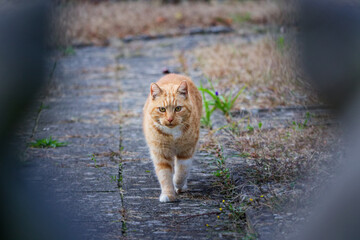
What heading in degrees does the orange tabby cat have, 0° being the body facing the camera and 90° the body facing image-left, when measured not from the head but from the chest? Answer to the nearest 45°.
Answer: approximately 0°

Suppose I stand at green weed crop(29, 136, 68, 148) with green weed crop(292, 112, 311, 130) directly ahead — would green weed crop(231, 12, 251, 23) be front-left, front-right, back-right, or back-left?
front-left

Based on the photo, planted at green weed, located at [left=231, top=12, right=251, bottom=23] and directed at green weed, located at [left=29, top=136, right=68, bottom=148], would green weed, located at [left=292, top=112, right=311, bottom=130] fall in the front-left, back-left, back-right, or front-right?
front-left

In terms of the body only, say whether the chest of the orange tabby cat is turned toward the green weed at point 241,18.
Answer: no

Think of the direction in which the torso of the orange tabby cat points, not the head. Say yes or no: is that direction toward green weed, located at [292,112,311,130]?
no

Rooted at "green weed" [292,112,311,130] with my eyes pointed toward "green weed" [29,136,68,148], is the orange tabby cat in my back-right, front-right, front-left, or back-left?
front-left

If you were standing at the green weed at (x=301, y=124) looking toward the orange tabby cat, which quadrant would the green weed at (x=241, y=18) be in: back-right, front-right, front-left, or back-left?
back-right

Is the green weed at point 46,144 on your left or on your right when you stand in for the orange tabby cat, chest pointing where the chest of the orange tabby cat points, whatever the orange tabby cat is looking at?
on your right

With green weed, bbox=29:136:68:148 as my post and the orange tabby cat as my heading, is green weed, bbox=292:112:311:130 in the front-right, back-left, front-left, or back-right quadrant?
front-left
